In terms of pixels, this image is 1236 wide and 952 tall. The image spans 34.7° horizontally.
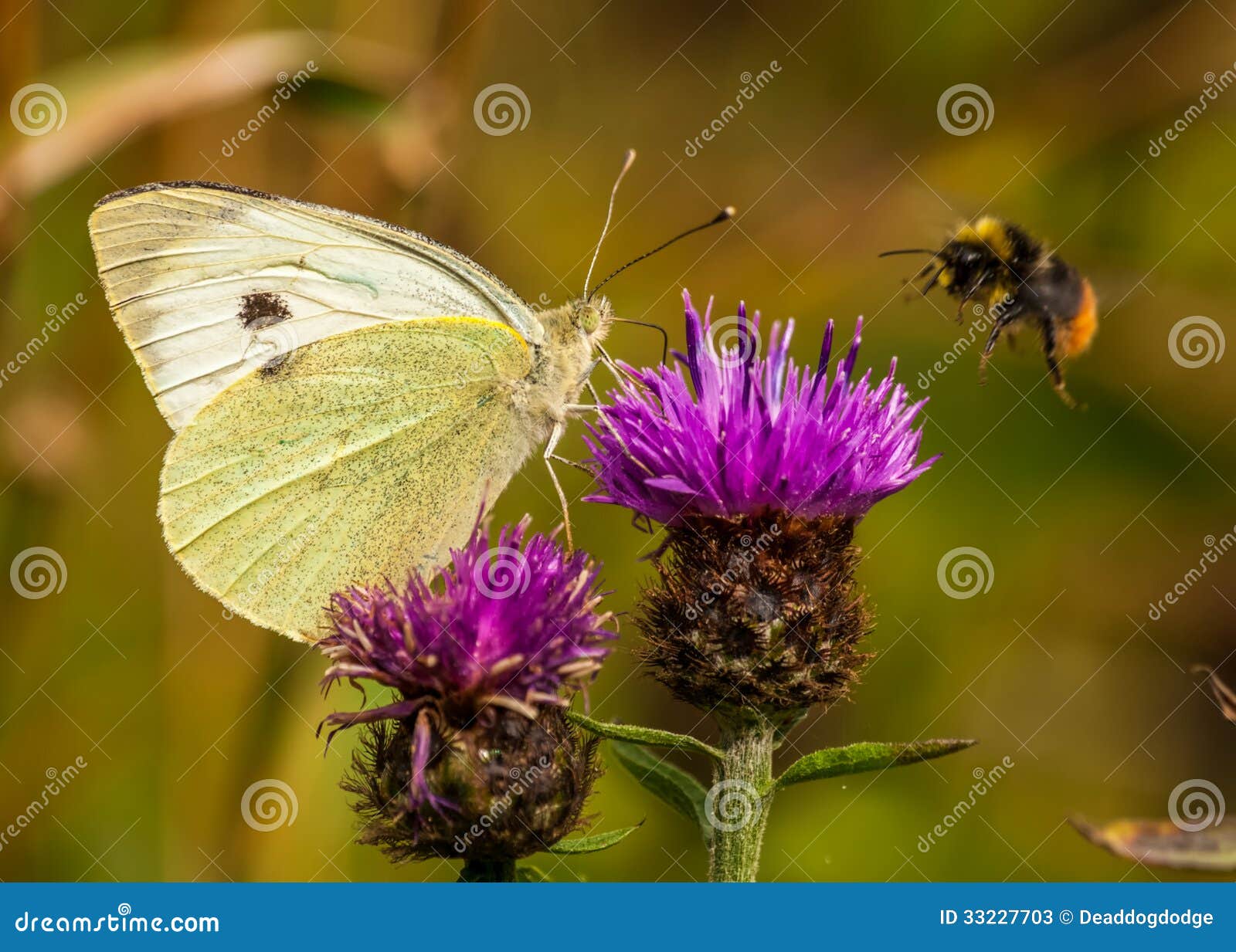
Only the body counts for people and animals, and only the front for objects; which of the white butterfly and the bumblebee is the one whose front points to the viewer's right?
the white butterfly

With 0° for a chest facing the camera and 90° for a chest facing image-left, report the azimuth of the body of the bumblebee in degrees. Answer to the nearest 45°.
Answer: approximately 90°

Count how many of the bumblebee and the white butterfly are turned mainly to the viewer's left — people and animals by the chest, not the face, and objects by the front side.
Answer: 1

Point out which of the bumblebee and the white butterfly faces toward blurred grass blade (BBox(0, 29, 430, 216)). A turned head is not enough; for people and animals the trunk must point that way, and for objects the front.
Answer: the bumblebee

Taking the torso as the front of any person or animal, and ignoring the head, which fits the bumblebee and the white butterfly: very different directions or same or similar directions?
very different directions

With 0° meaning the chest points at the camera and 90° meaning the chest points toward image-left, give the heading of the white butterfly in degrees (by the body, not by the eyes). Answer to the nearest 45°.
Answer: approximately 270°

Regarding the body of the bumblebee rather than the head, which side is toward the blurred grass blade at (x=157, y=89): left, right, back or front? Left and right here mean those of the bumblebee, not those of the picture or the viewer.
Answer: front

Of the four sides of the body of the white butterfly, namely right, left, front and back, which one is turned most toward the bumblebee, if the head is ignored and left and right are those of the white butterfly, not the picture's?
front

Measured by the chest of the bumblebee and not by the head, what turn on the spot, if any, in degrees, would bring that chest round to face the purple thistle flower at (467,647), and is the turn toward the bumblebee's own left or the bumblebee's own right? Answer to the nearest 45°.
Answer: approximately 45° to the bumblebee's own left

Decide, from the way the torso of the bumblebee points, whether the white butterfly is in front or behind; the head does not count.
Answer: in front
